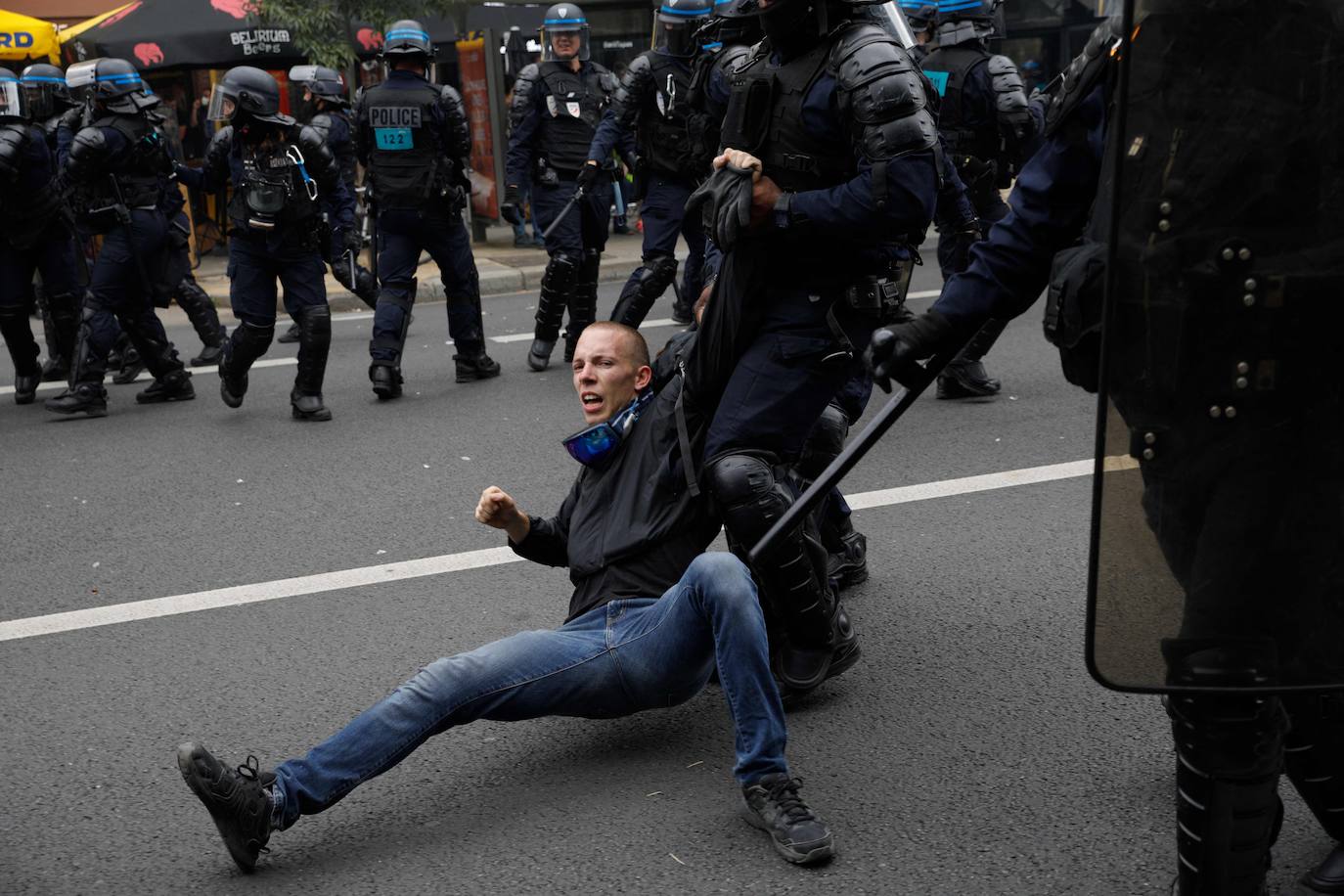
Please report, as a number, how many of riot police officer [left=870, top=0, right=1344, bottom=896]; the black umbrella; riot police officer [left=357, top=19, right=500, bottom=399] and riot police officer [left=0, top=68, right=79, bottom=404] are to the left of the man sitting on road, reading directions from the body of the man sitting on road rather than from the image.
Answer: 1

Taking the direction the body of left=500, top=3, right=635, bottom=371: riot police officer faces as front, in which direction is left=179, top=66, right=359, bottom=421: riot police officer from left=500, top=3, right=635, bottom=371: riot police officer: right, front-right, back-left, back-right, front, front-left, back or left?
front-right

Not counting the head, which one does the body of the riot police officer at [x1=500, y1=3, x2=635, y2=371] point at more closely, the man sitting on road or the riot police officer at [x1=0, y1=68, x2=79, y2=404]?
the man sitting on road

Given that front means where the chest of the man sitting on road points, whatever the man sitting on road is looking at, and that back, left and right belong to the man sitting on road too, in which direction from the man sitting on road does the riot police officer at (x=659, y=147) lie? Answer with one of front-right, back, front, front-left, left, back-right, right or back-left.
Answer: back-right

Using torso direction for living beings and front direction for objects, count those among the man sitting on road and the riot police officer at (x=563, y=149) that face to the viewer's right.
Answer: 0

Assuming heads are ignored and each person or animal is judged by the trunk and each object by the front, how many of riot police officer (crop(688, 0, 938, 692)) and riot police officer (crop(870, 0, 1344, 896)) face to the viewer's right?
0

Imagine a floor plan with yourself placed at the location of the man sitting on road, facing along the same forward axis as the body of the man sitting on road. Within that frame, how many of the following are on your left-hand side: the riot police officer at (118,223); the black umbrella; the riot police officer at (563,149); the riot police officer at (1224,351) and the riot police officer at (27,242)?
1

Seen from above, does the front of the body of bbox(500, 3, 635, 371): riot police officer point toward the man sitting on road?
yes

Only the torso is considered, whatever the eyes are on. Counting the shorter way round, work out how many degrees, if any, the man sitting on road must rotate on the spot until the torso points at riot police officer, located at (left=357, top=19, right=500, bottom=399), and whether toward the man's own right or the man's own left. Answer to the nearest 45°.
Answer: approximately 135° to the man's own right

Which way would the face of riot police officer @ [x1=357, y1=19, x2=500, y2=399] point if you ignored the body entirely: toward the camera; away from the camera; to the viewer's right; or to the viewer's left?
away from the camera

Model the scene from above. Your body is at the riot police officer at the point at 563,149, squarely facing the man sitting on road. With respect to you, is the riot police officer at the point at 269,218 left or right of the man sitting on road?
right

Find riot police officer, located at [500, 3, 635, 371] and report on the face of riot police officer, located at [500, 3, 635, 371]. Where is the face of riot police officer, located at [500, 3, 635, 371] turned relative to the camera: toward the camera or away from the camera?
toward the camera

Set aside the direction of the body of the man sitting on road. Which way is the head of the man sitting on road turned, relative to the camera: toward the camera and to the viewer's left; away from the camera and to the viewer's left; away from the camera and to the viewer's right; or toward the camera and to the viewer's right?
toward the camera and to the viewer's left
